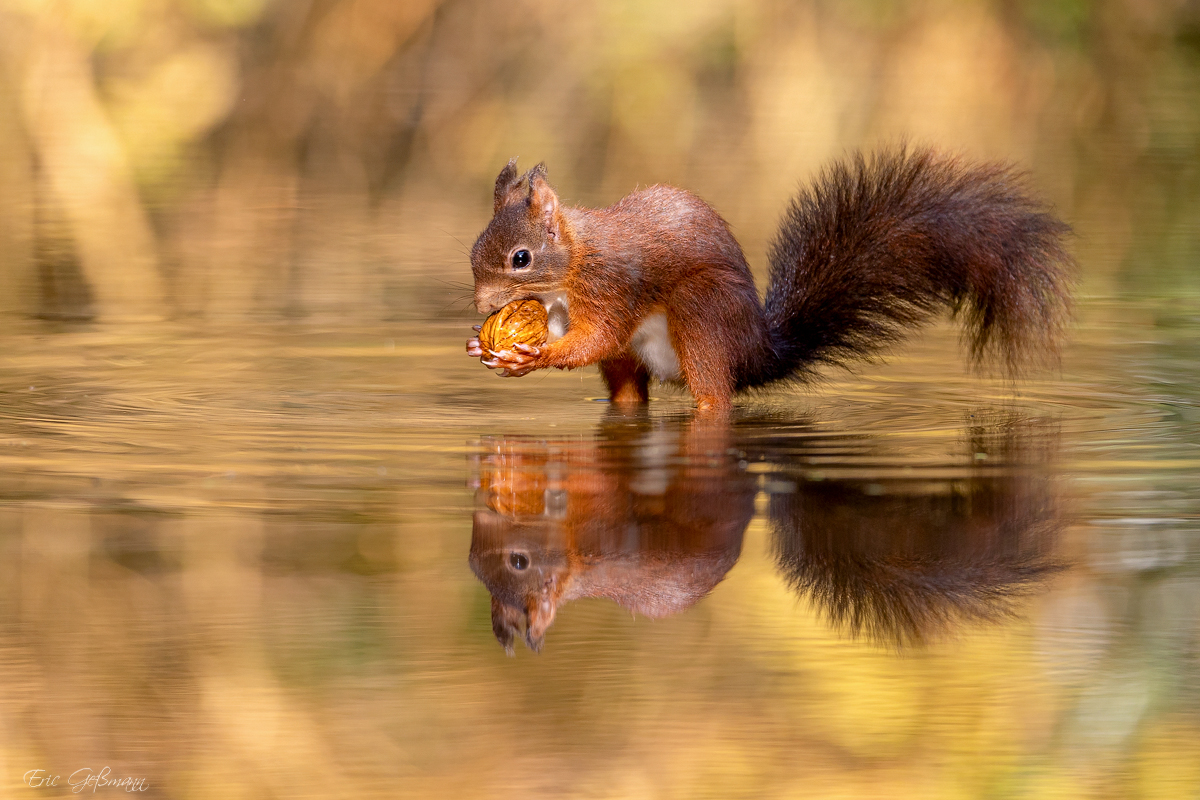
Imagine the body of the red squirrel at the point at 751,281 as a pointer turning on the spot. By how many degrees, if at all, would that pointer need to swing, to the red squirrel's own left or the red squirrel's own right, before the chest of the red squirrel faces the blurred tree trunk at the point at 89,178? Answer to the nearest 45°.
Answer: approximately 45° to the red squirrel's own right

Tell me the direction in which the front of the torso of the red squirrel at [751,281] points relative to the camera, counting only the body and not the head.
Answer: to the viewer's left
